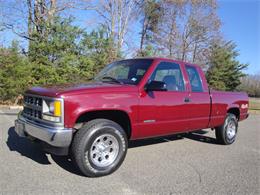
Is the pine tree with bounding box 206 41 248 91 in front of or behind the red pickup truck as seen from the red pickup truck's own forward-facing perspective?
behind

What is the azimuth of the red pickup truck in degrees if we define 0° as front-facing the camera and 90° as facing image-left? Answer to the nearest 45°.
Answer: approximately 45°
